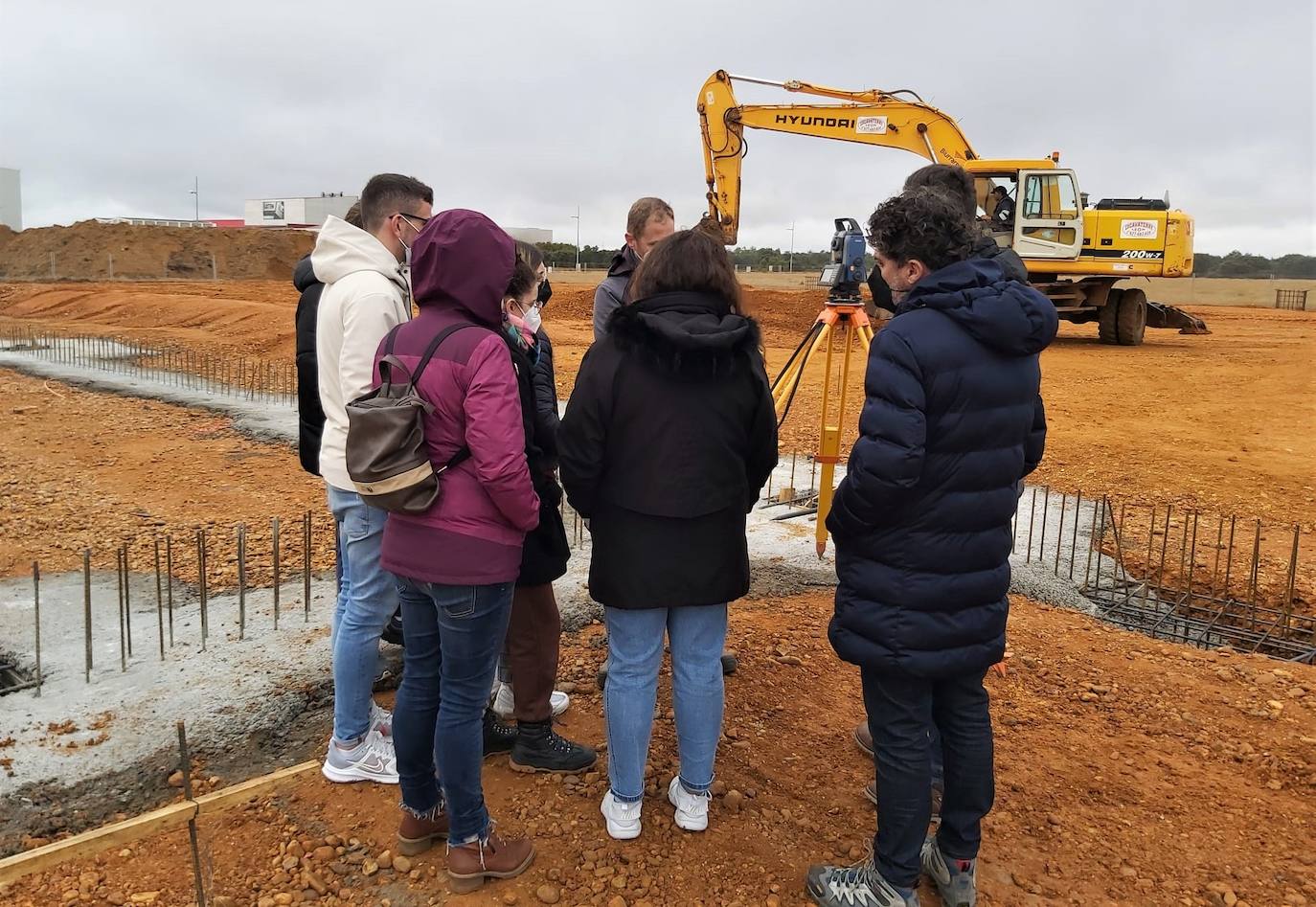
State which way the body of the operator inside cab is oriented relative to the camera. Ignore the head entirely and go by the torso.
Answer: to the viewer's left

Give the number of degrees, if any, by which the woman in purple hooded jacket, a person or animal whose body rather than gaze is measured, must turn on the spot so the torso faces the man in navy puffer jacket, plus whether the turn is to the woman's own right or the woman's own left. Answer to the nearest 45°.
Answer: approximately 45° to the woman's own right

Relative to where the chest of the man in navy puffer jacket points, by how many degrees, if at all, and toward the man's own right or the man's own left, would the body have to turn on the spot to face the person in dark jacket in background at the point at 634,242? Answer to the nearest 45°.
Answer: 0° — they already face them

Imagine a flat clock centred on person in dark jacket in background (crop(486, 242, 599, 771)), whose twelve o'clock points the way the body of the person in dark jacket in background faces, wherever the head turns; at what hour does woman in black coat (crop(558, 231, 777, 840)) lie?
The woman in black coat is roughly at 2 o'clock from the person in dark jacket in background.

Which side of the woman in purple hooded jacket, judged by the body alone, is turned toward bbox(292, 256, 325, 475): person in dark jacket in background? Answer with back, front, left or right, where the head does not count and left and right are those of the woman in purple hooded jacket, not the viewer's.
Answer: left

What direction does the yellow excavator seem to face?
to the viewer's left

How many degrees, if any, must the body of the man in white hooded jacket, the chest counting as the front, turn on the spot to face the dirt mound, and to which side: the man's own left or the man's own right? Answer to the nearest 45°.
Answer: approximately 90° to the man's own left

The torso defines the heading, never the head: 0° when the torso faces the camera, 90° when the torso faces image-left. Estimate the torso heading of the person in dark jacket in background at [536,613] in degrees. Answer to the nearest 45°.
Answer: approximately 270°

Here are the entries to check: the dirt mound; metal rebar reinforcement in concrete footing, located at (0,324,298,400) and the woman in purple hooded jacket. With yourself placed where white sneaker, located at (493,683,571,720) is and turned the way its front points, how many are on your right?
1

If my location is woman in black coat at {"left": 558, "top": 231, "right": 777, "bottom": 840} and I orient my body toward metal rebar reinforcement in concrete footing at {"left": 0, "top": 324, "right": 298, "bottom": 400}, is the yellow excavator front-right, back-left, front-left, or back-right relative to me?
front-right

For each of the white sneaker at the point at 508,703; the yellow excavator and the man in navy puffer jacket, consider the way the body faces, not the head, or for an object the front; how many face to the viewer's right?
1

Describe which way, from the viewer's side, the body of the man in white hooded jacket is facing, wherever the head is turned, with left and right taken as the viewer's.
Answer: facing to the right of the viewer
